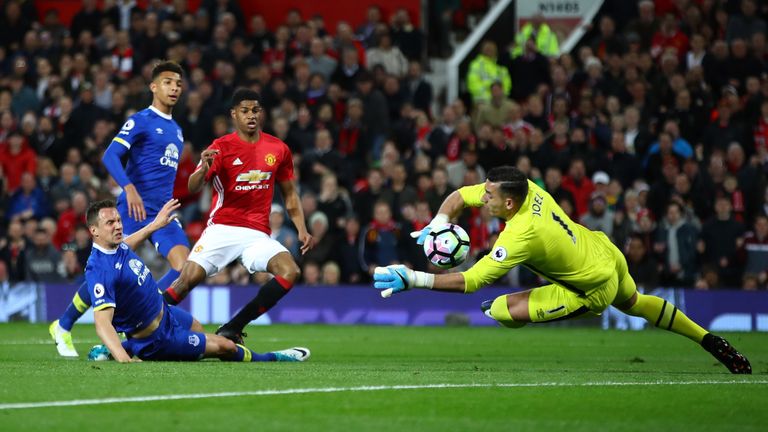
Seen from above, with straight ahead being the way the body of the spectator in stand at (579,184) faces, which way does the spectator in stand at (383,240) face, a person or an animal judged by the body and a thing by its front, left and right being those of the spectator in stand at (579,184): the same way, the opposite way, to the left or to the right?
the same way

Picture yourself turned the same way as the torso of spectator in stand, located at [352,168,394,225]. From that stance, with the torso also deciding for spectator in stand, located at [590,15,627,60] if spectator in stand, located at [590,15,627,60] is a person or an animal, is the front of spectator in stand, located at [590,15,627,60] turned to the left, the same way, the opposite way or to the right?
the same way

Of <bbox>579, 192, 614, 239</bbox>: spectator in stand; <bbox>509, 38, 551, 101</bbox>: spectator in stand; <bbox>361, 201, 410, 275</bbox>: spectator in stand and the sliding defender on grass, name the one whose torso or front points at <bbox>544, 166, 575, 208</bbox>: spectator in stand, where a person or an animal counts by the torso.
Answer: <bbox>509, 38, 551, 101</bbox>: spectator in stand

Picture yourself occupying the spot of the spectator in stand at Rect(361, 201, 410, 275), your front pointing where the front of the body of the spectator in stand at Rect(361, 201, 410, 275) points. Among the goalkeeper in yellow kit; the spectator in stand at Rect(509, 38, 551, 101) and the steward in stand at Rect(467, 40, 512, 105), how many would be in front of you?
1

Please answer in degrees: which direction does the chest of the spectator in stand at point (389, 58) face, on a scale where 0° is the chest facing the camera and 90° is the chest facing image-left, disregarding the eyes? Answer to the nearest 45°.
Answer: approximately 0°

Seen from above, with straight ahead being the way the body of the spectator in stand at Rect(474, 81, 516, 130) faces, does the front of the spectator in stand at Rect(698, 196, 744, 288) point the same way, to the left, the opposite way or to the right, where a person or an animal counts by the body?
the same way

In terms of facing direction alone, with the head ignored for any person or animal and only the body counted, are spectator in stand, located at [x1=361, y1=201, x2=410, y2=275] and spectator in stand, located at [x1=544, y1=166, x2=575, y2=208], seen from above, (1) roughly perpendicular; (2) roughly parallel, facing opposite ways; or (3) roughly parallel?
roughly parallel

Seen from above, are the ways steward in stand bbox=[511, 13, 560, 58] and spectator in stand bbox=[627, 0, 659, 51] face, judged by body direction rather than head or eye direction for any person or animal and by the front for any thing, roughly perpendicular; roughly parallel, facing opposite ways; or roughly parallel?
roughly parallel

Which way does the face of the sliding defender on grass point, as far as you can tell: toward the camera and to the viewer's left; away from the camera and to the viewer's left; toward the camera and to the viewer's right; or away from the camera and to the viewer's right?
toward the camera and to the viewer's right

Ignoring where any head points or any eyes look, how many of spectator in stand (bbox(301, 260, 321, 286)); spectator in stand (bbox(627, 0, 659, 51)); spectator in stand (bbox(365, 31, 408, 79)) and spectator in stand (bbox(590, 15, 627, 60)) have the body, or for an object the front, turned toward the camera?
4

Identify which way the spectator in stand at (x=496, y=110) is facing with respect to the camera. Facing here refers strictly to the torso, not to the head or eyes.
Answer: toward the camera

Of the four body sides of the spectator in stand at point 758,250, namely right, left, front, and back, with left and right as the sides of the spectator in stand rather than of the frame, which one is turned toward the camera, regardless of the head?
front

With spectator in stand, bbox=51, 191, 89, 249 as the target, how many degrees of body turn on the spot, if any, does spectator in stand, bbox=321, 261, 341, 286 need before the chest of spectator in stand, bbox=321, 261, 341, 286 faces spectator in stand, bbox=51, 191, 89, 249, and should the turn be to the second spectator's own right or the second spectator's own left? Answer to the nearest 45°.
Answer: approximately 90° to the second spectator's own right

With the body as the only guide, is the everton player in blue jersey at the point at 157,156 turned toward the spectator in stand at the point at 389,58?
no

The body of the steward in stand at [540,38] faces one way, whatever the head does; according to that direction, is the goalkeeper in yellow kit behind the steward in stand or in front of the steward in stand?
in front

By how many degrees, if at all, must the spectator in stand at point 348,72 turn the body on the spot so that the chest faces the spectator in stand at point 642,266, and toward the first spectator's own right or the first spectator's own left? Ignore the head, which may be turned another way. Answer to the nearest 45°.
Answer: approximately 45° to the first spectator's own left

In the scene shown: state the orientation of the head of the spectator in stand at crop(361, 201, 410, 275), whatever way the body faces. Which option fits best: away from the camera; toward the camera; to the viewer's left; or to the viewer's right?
toward the camera

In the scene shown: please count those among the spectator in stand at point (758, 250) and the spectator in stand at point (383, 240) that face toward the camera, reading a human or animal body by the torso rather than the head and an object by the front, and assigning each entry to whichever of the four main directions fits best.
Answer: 2

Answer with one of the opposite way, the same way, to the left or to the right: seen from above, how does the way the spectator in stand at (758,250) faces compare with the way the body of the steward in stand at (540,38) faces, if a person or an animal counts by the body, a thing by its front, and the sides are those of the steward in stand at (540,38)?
the same way
